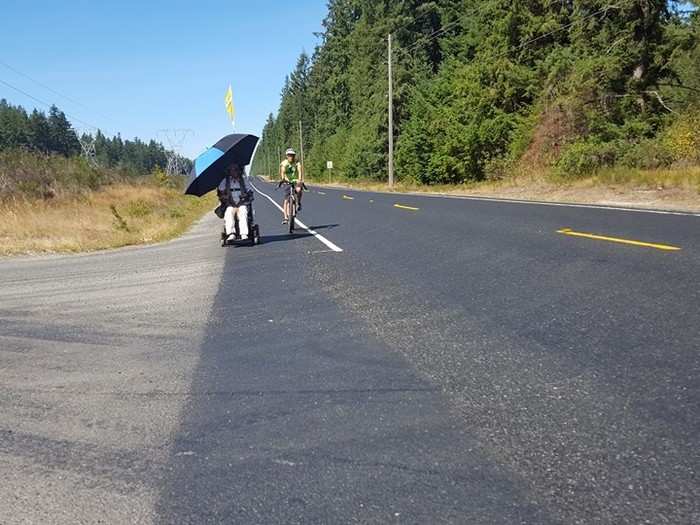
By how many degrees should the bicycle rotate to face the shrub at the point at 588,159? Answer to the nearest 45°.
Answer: approximately 135° to its left

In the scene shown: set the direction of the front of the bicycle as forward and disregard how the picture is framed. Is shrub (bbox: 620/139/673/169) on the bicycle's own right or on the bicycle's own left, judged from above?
on the bicycle's own left

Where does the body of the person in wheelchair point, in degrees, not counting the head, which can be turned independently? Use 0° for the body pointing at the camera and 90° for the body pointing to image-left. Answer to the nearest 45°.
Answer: approximately 0°

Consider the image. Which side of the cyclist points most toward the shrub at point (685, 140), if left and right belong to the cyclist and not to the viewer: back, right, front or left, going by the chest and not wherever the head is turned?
left
